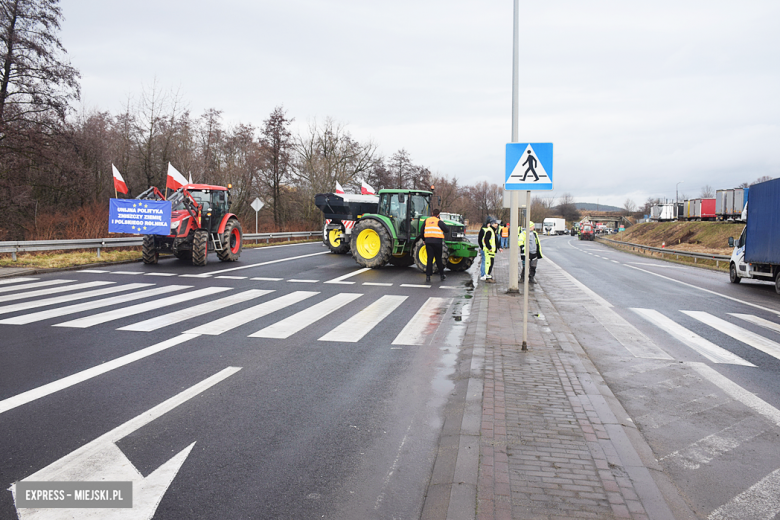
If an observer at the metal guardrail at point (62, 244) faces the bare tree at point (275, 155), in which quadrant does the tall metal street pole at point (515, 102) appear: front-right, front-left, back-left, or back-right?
back-right

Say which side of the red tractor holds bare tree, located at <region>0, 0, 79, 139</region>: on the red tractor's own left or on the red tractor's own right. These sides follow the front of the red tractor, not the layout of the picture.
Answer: on the red tractor's own right

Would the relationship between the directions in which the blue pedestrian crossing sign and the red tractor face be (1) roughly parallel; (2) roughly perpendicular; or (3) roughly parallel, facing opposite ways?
roughly parallel

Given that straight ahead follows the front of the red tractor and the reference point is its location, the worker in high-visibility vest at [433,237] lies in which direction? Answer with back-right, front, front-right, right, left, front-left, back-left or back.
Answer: left

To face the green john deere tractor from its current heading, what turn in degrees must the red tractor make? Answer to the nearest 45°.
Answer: approximately 135° to its left

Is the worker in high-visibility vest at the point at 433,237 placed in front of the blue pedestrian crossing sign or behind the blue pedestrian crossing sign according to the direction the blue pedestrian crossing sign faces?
behind

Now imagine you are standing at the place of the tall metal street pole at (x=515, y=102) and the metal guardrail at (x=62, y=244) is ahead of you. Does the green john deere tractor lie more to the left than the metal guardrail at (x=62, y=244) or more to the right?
right

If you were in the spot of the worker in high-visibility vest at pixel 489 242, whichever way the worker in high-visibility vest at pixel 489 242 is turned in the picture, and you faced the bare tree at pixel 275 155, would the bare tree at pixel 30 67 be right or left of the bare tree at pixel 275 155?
left

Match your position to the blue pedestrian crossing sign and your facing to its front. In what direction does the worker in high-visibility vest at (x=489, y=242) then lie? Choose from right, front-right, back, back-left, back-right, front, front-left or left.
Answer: back

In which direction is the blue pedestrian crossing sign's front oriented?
toward the camera

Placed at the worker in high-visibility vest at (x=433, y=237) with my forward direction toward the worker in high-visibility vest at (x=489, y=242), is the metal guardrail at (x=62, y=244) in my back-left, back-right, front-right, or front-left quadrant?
back-left

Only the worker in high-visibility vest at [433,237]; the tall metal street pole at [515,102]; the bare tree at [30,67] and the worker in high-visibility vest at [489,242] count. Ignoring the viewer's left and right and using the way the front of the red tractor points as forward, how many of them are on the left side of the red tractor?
3

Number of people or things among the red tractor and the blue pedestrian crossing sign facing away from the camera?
0

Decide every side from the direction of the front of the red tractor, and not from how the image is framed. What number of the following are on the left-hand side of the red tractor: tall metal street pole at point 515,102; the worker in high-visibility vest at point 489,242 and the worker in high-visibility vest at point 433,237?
3

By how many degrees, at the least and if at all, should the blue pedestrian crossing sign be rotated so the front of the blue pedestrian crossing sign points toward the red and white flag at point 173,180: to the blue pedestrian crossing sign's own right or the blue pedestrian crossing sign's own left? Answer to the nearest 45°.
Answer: approximately 135° to the blue pedestrian crossing sign's own right
